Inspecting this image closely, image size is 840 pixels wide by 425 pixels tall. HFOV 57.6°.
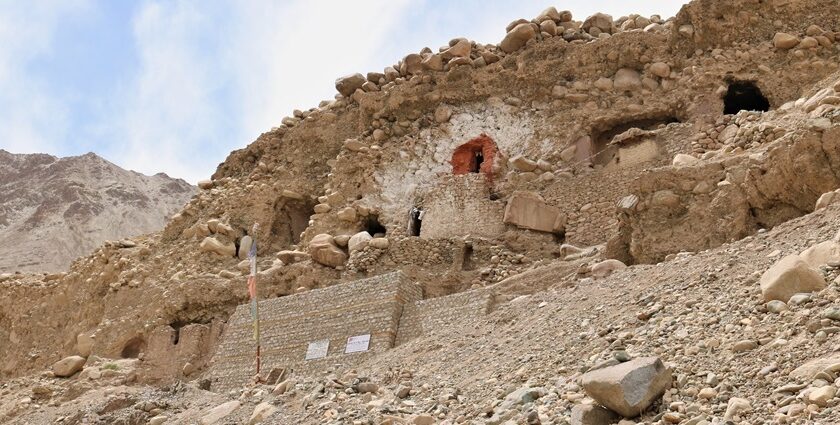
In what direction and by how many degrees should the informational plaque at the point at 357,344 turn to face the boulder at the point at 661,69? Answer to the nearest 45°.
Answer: approximately 135° to its left

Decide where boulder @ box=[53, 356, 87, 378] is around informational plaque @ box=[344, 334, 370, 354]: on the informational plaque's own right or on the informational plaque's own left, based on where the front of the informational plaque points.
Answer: on the informational plaque's own right

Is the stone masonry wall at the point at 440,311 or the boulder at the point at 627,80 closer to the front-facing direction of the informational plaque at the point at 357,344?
the stone masonry wall

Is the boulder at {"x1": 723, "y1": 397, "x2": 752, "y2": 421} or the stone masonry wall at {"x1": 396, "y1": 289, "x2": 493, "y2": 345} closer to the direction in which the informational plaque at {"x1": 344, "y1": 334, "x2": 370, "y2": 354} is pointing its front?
the boulder

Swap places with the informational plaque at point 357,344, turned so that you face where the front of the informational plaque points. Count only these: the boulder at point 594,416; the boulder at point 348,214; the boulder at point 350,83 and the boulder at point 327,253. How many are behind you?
3

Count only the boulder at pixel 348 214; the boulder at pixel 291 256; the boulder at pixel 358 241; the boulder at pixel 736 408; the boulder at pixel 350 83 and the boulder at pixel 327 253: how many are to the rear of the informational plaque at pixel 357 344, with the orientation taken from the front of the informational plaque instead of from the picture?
5

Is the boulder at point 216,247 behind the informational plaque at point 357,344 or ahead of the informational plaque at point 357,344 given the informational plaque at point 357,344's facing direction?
behind

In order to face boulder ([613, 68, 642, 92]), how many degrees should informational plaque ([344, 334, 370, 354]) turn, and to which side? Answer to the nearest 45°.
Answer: approximately 135° to its left

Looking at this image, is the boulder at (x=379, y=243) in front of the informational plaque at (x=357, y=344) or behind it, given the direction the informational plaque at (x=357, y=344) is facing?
behind

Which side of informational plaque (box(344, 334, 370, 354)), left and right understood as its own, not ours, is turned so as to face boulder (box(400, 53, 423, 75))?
back

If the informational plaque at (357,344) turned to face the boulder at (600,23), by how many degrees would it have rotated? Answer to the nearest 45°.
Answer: approximately 135° to its left

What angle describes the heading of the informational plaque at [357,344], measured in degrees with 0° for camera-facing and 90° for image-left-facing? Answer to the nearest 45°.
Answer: approximately 0°
